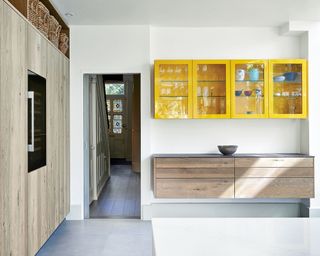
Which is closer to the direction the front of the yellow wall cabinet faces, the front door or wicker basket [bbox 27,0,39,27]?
the wicker basket

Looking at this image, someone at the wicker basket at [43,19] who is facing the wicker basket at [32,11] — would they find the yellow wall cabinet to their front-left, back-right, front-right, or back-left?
back-left

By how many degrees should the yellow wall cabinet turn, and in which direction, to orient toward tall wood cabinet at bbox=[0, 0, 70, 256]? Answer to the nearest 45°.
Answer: approximately 45° to its right

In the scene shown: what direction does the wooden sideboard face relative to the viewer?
toward the camera

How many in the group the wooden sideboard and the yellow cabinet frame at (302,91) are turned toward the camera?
2

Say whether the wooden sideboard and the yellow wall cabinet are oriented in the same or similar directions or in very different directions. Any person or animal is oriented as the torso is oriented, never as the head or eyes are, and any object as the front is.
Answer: same or similar directions

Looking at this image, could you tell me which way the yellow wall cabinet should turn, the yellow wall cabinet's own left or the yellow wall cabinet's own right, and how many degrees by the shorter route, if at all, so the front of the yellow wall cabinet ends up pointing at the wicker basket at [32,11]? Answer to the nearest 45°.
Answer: approximately 45° to the yellow wall cabinet's own right

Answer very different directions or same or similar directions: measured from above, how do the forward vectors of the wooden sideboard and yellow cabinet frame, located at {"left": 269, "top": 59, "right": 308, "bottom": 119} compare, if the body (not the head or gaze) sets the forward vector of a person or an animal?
same or similar directions

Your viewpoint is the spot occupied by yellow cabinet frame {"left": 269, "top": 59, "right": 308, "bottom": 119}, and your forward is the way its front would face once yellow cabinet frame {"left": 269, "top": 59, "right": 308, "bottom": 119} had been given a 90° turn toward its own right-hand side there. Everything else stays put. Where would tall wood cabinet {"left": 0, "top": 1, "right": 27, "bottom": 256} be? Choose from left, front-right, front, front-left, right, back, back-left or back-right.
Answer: front-left

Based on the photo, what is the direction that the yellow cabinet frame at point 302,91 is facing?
toward the camera

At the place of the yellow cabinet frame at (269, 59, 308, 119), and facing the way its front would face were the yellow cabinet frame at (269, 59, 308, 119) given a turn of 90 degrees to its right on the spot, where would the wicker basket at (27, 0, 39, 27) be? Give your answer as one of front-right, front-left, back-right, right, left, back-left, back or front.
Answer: front-left
